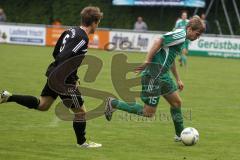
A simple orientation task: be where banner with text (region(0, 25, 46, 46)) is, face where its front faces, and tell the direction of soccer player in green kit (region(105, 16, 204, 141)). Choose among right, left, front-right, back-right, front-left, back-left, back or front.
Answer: front

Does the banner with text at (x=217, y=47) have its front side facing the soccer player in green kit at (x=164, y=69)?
yes

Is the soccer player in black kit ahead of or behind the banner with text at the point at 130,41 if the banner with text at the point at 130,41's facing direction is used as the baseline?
ahead

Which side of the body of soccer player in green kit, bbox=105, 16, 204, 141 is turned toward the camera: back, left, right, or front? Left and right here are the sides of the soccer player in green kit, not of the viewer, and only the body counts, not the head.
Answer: right

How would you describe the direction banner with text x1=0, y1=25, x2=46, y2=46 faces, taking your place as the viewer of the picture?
facing the viewer

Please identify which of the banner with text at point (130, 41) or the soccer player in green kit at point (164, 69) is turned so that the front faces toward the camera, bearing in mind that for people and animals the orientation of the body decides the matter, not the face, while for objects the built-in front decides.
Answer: the banner with text

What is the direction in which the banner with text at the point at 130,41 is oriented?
toward the camera

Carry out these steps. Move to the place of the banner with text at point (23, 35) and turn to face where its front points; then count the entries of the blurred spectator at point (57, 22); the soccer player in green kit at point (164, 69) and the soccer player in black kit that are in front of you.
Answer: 2

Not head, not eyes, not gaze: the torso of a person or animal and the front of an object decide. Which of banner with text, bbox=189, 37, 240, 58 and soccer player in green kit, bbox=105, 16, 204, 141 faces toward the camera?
the banner with text

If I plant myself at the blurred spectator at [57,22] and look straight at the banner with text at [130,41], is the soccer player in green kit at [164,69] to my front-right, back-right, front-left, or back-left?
front-right

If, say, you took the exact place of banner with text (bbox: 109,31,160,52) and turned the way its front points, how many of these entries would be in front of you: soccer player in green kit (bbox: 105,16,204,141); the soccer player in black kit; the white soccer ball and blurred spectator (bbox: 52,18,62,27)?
3

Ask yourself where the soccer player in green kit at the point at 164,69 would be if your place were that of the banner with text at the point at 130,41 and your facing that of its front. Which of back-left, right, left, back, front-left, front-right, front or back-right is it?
front
